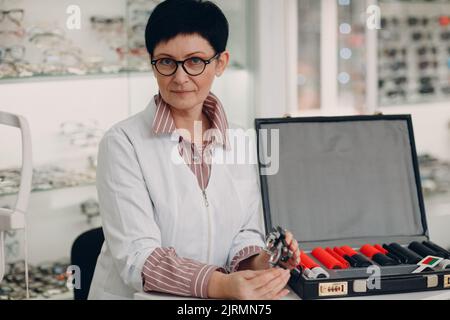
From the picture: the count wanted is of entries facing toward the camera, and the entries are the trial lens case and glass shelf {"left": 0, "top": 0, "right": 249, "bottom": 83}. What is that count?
2

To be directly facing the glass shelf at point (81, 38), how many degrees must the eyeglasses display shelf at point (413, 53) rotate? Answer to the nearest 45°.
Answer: approximately 45° to its right

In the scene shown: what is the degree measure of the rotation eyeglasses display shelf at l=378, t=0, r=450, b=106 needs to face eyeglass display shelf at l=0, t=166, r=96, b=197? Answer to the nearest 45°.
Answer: approximately 45° to its right

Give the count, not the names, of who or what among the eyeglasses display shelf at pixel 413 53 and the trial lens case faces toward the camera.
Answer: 2

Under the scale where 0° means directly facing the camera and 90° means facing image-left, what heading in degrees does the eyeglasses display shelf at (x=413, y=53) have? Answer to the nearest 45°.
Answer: approximately 0°
